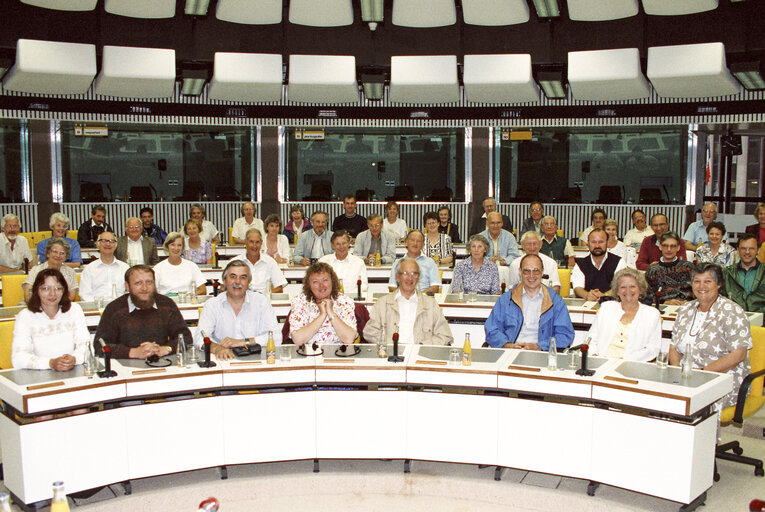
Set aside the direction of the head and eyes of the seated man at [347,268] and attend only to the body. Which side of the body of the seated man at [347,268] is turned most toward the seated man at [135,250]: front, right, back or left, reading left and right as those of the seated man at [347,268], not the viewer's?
right

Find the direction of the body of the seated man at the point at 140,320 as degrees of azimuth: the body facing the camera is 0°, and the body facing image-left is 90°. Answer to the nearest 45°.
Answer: approximately 0°

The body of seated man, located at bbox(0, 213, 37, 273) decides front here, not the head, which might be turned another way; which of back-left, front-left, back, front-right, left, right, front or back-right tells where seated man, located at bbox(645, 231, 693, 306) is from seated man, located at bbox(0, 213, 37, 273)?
front-left

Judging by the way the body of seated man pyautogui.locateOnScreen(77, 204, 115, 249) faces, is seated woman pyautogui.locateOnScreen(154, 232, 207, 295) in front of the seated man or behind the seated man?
in front

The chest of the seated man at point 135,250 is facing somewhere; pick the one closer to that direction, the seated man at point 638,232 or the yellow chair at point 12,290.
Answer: the yellow chair
